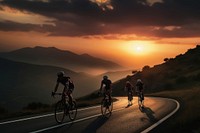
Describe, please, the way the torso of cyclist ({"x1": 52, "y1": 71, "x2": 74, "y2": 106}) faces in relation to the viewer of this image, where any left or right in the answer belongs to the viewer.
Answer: facing the viewer and to the left of the viewer

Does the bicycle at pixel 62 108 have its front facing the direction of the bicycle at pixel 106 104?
no

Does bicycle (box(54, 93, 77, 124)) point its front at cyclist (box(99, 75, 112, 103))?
no

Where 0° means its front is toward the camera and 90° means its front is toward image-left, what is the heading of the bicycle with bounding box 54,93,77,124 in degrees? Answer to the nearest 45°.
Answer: approximately 45°
